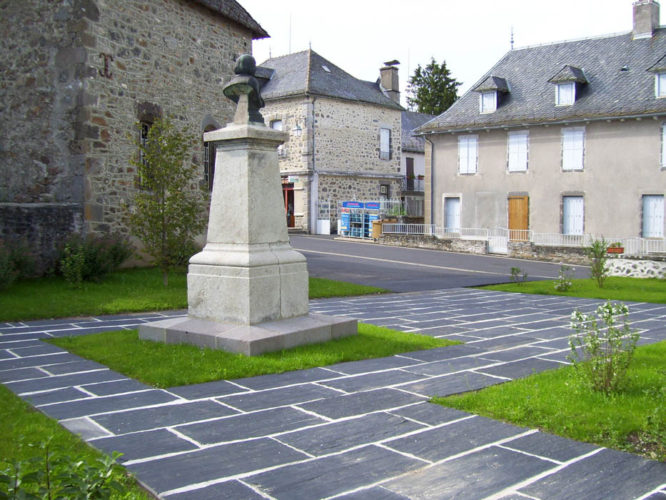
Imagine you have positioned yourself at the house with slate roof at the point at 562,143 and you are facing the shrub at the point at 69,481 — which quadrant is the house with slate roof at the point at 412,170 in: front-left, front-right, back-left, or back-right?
back-right

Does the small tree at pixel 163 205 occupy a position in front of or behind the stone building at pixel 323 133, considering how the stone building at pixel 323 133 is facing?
in front

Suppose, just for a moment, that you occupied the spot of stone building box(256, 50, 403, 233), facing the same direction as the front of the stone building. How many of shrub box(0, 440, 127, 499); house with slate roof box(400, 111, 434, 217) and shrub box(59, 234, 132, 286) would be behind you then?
1

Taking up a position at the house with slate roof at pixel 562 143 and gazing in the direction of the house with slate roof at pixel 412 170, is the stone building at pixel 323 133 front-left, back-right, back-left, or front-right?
front-left

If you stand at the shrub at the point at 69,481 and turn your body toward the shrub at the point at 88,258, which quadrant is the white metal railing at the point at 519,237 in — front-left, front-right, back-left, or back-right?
front-right

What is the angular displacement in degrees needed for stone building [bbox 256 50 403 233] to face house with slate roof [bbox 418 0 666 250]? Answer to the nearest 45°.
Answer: approximately 90° to its left

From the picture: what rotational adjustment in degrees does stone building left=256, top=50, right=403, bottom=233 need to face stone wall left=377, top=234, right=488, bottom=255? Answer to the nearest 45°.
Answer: approximately 90° to its left

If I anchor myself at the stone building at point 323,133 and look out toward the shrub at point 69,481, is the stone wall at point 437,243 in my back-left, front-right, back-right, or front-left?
front-left

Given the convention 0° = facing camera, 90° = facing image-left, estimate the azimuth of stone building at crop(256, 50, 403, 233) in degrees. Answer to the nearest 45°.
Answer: approximately 45°

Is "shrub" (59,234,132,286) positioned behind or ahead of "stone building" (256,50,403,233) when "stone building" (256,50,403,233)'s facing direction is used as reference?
ahead

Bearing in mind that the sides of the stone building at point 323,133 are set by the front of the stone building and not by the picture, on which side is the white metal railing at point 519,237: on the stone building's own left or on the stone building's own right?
on the stone building's own left
